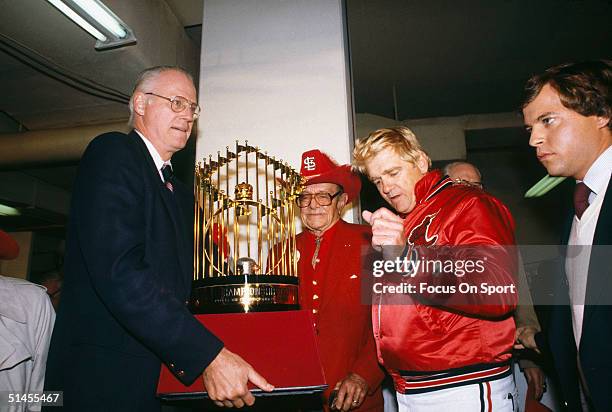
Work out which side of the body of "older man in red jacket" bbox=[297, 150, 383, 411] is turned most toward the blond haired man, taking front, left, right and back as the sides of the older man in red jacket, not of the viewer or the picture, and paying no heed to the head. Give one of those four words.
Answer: left

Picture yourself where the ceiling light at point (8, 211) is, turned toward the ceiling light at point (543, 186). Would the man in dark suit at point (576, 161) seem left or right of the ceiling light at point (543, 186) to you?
right

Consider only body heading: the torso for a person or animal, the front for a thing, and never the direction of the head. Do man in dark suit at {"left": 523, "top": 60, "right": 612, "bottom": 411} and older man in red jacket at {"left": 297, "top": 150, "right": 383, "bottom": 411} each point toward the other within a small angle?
no

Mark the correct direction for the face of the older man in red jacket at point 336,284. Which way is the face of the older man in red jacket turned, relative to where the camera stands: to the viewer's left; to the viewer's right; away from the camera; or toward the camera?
toward the camera

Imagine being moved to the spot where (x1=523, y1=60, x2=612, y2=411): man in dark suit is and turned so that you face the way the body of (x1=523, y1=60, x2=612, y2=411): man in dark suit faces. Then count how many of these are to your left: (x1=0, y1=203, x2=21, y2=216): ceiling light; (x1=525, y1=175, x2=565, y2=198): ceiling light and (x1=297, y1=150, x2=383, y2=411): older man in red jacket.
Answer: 0

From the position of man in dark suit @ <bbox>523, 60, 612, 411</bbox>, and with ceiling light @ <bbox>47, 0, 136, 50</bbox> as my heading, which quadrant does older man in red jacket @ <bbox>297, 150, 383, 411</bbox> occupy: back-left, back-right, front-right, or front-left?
front-right

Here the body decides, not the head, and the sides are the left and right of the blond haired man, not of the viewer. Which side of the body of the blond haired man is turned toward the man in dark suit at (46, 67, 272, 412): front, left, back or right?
front

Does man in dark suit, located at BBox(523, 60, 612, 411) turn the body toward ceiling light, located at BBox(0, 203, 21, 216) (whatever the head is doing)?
no

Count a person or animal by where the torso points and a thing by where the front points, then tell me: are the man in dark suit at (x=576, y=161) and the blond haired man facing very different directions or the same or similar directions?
same or similar directions

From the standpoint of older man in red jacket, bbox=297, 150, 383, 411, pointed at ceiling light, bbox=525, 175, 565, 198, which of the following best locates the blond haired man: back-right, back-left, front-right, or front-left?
back-right

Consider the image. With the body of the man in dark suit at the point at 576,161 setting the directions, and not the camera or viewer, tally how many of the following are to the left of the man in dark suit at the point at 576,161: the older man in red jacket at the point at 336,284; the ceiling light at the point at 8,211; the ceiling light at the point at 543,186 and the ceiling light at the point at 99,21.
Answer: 0

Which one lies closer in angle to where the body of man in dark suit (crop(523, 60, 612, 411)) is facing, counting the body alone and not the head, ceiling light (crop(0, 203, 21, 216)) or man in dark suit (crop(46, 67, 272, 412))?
the man in dark suit

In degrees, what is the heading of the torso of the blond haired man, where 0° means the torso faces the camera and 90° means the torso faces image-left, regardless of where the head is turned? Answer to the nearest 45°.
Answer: approximately 45°
